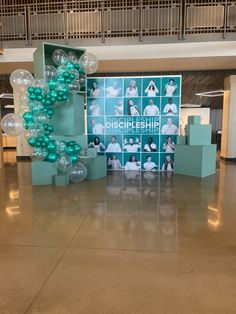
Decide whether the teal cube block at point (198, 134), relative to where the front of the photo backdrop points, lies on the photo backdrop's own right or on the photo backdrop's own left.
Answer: on the photo backdrop's own left

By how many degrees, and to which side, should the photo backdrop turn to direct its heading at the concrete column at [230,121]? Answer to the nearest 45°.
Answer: approximately 135° to its left

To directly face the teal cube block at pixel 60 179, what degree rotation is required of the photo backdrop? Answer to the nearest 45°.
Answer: approximately 45° to its right

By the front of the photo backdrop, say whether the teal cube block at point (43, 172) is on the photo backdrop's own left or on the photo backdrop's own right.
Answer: on the photo backdrop's own right

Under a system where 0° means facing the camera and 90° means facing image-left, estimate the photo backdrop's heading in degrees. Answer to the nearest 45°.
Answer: approximately 0°

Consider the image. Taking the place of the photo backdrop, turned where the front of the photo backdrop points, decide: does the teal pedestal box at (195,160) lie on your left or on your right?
on your left

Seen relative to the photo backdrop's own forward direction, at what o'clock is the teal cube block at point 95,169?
The teal cube block is roughly at 1 o'clock from the photo backdrop.
